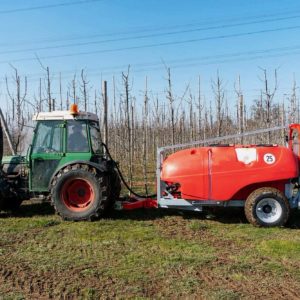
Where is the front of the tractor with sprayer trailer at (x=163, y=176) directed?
to the viewer's left
